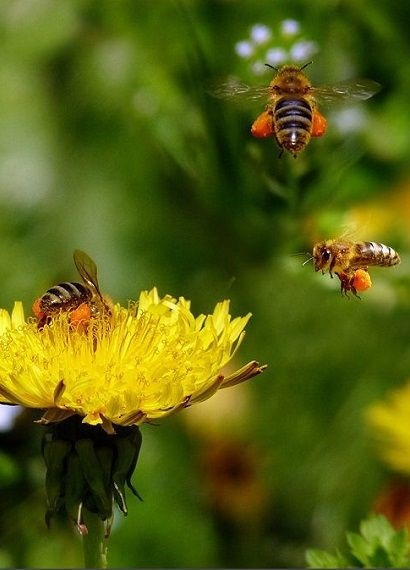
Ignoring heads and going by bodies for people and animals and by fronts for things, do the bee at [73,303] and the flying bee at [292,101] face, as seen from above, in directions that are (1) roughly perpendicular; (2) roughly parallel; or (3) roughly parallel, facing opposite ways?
roughly perpendicular

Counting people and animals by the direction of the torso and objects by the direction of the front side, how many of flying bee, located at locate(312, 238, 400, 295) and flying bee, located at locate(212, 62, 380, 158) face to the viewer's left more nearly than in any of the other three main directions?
1

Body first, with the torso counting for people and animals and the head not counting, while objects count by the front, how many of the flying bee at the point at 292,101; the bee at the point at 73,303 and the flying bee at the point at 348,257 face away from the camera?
1

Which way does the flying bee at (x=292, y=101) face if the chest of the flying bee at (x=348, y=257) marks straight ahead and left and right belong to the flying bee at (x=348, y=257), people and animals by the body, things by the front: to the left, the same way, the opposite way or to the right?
to the right

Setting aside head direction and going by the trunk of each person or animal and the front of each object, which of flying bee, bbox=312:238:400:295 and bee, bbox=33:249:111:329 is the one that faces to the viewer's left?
the flying bee

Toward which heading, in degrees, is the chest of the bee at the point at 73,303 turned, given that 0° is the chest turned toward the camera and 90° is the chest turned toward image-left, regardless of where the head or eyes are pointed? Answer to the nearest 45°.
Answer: approximately 270°

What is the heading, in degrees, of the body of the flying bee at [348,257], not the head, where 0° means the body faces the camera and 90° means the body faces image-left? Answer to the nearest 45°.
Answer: approximately 90°

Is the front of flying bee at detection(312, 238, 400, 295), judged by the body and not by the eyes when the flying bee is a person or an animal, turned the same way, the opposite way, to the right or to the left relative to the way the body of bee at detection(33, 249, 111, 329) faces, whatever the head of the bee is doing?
the opposite way

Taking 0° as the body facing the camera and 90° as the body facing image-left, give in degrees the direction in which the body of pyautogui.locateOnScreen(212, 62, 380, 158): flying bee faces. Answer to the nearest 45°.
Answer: approximately 180°
